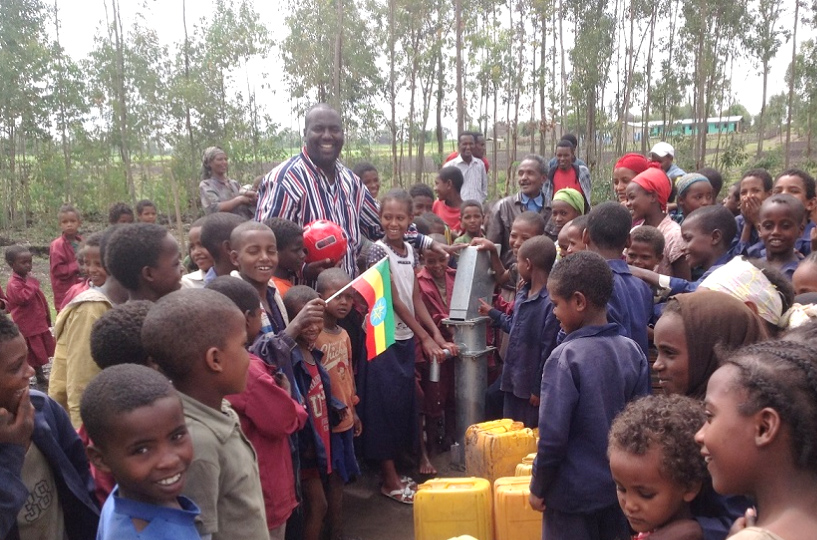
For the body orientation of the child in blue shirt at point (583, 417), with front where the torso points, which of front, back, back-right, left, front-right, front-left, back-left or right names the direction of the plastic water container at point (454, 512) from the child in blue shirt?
front

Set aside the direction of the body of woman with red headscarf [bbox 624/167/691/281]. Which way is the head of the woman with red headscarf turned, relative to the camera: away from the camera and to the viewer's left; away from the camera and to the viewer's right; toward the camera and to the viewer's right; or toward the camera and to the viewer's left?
toward the camera and to the viewer's left

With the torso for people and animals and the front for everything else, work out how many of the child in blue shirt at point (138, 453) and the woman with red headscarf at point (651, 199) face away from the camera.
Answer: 0

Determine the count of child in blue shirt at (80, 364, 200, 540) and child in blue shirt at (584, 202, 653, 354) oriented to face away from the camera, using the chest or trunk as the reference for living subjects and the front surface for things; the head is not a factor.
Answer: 1

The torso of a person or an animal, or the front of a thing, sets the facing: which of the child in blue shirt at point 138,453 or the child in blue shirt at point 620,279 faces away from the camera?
the child in blue shirt at point 620,279

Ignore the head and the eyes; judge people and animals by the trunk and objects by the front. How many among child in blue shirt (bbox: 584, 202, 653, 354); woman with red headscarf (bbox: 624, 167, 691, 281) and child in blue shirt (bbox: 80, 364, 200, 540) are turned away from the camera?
1

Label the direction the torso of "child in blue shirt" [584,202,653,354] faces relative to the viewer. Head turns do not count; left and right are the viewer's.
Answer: facing away from the viewer

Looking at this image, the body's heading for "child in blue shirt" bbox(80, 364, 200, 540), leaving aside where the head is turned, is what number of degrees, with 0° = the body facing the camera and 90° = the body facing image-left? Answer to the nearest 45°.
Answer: approximately 315°
